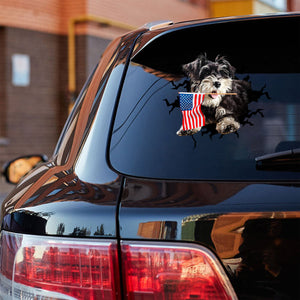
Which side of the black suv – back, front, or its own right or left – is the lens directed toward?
back
